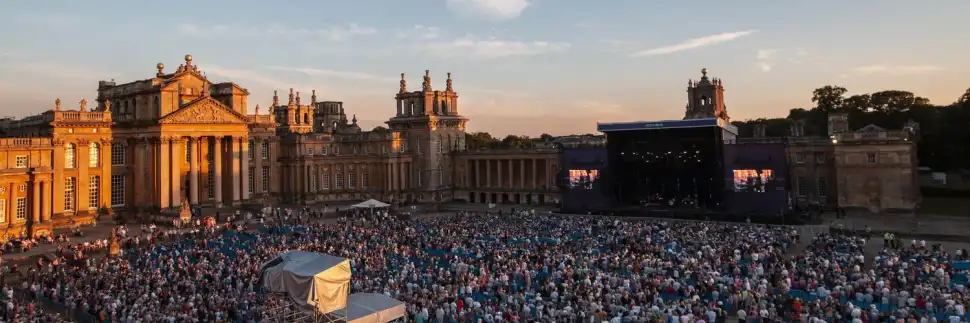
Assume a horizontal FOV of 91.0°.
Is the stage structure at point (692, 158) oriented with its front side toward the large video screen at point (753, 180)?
no

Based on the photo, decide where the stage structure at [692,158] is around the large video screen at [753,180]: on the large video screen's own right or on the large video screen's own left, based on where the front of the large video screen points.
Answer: on the large video screen's own right

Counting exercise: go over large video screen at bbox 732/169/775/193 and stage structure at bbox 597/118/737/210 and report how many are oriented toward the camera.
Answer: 2

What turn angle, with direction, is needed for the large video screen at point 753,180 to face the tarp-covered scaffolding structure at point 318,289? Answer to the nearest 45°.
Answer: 0° — it already faces it

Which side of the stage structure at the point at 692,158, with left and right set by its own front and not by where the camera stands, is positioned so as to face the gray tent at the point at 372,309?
front

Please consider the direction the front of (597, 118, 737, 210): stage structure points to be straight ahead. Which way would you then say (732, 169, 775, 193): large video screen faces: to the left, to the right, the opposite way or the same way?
the same way

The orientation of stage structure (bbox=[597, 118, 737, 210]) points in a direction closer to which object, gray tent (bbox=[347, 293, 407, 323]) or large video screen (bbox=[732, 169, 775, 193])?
the gray tent

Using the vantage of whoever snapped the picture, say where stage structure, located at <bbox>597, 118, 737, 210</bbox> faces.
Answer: facing the viewer
